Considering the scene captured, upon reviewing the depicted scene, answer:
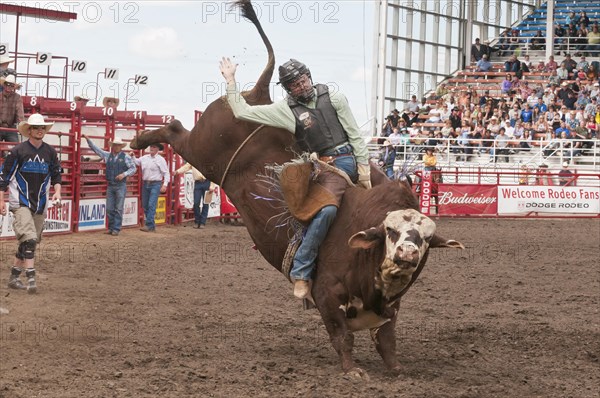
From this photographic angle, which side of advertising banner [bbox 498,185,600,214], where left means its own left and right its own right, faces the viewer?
front

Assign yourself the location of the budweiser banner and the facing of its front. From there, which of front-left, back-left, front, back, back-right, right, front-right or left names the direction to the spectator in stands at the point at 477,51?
back

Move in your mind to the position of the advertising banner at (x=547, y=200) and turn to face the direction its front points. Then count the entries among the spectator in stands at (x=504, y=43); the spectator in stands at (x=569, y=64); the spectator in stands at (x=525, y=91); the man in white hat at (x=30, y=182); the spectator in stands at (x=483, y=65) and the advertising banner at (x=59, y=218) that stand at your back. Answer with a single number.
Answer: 4

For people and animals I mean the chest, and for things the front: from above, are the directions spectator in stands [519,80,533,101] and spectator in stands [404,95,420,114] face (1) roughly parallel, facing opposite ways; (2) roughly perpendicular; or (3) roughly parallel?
roughly parallel

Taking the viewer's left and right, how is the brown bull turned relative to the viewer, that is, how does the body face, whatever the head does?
facing the viewer and to the right of the viewer

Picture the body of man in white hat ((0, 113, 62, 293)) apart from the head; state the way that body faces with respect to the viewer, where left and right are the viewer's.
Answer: facing the viewer

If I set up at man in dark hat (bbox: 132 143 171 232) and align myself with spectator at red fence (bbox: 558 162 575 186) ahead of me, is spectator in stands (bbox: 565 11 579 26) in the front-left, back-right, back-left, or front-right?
front-left

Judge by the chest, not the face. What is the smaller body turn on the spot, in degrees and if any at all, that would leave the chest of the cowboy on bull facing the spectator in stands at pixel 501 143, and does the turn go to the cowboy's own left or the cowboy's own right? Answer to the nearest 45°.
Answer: approximately 135° to the cowboy's own left

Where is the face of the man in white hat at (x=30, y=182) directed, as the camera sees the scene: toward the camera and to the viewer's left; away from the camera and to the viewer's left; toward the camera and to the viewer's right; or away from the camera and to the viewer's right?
toward the camera and to the viewer's right

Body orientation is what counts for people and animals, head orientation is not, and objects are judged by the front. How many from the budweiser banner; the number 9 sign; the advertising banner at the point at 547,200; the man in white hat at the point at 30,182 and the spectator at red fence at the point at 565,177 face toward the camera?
5

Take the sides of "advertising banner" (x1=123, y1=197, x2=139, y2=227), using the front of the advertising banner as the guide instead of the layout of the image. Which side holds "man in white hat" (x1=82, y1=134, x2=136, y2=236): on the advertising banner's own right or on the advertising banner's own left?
on the advertising banner's own right
